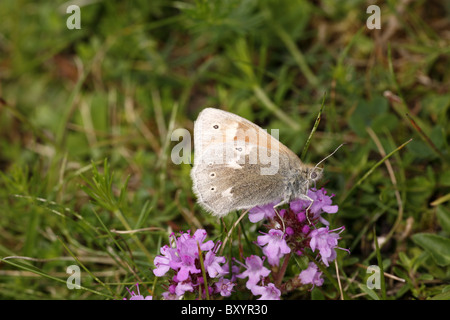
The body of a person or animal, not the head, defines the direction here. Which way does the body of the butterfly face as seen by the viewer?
to the viewer's right

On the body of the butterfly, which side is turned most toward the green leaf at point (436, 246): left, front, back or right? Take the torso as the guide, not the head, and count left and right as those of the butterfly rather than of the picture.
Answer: front
